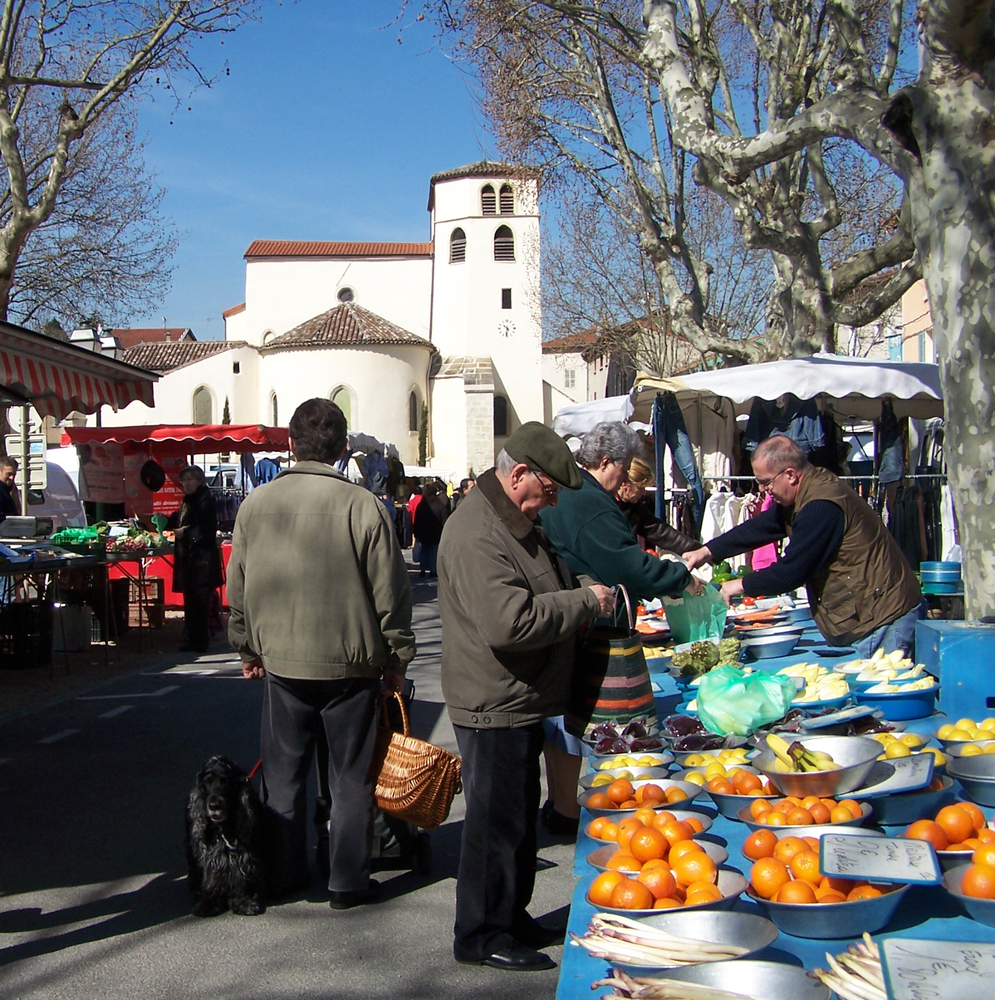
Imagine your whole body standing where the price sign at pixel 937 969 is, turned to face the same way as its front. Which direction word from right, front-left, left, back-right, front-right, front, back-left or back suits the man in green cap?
back-right

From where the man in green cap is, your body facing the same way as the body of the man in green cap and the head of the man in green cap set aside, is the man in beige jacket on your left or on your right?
on your left

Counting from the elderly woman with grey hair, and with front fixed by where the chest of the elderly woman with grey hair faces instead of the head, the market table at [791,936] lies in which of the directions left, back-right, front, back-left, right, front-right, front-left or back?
right

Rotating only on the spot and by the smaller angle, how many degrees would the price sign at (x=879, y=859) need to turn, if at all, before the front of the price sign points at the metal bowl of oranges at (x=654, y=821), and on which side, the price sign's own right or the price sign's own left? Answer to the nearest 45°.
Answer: approximately 135° to the price sign's own right

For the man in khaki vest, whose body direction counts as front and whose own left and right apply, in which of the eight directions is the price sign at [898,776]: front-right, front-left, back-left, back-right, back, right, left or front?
left

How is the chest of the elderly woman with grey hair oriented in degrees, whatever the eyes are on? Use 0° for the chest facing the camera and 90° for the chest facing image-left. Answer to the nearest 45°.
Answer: approximately 270°

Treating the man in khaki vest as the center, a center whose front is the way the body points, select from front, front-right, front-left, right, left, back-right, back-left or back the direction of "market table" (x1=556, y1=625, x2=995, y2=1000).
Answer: left

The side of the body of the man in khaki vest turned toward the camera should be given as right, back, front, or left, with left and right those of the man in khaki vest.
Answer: left

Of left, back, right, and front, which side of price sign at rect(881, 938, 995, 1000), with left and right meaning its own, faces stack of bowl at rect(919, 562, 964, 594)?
back

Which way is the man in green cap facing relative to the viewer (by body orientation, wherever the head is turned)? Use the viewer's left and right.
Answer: facing to the right of the viewer

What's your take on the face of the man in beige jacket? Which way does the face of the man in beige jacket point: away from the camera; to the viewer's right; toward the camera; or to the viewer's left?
away from the camera

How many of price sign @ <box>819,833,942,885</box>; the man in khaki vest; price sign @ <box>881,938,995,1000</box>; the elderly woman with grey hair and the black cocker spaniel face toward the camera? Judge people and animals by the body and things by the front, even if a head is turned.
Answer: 3

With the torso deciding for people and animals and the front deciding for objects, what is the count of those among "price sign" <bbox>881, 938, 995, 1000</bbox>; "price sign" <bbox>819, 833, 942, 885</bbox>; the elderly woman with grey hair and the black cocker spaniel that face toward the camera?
3

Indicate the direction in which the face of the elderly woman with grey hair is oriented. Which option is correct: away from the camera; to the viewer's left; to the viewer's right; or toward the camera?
to the viewer's right
